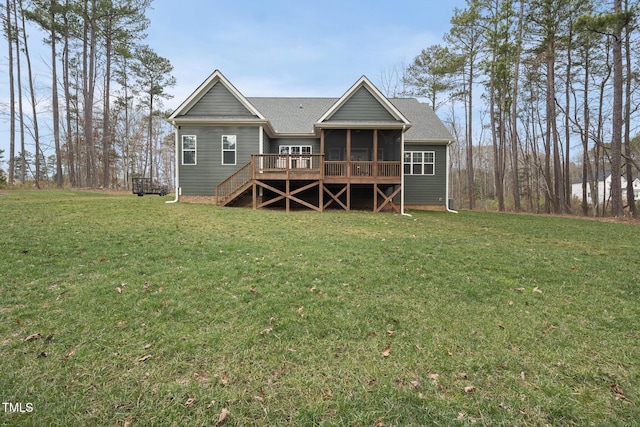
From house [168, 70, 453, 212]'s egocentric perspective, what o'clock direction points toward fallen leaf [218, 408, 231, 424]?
The fallen leaf is roughly at 6 o'clock from the house.

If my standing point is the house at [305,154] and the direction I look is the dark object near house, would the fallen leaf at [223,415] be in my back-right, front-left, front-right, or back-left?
back-left

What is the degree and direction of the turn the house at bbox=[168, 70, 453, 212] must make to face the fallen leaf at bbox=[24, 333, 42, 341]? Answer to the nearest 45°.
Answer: approximately 180°

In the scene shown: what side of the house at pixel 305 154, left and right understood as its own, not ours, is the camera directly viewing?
back

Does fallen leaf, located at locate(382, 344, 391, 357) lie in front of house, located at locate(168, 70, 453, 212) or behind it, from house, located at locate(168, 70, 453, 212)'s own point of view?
behind

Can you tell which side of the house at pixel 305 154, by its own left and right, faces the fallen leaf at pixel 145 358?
back
